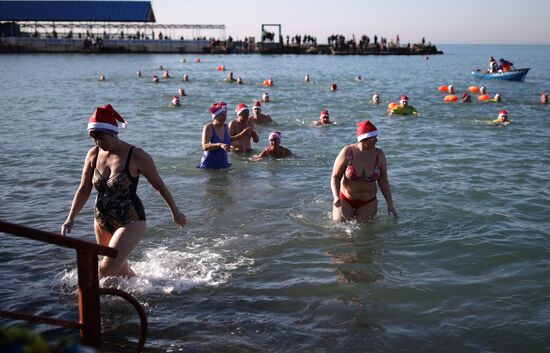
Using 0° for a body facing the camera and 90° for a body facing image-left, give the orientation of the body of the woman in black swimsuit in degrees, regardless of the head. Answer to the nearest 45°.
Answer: approximately 45°

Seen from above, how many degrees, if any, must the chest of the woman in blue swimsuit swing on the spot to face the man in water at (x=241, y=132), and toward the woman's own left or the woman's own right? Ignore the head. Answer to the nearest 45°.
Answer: approximately 135° to the woman's own left

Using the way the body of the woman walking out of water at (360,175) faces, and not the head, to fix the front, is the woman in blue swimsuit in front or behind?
behind

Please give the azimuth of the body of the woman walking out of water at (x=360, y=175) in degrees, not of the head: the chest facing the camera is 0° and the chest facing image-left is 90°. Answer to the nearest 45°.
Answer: approximately 0°

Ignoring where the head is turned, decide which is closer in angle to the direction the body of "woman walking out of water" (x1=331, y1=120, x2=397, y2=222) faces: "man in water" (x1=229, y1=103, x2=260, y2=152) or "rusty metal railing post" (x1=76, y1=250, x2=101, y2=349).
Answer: the rusty metal railing post

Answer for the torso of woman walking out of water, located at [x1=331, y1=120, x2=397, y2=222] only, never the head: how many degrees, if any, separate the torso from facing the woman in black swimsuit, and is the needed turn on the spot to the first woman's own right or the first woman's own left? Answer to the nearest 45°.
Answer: approximately 45° to the first woman's own right

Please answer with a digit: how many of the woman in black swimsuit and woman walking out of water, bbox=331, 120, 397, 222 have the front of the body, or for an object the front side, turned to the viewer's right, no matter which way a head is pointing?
0

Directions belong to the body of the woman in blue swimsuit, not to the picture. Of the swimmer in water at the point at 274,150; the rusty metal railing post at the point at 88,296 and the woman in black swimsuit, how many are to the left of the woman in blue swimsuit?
1

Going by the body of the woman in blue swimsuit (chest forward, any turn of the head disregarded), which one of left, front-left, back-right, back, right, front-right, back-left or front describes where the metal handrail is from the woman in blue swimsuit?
front-right

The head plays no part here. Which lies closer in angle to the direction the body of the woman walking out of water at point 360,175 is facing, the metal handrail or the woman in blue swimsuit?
the metal handrail

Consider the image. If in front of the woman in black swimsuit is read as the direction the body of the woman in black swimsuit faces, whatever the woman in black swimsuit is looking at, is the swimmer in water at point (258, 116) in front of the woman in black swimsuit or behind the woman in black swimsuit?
behind

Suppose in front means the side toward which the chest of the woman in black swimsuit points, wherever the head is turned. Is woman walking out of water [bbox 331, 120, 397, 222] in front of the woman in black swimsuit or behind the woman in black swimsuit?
behind

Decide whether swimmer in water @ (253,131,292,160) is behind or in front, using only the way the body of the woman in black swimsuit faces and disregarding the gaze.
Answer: behind

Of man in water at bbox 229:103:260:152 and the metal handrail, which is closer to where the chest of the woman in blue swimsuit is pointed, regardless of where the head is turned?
the metal handrail

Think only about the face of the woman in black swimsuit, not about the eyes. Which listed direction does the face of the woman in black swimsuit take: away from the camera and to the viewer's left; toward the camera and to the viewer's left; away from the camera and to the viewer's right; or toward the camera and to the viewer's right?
toward the camera and to the viewer's left
